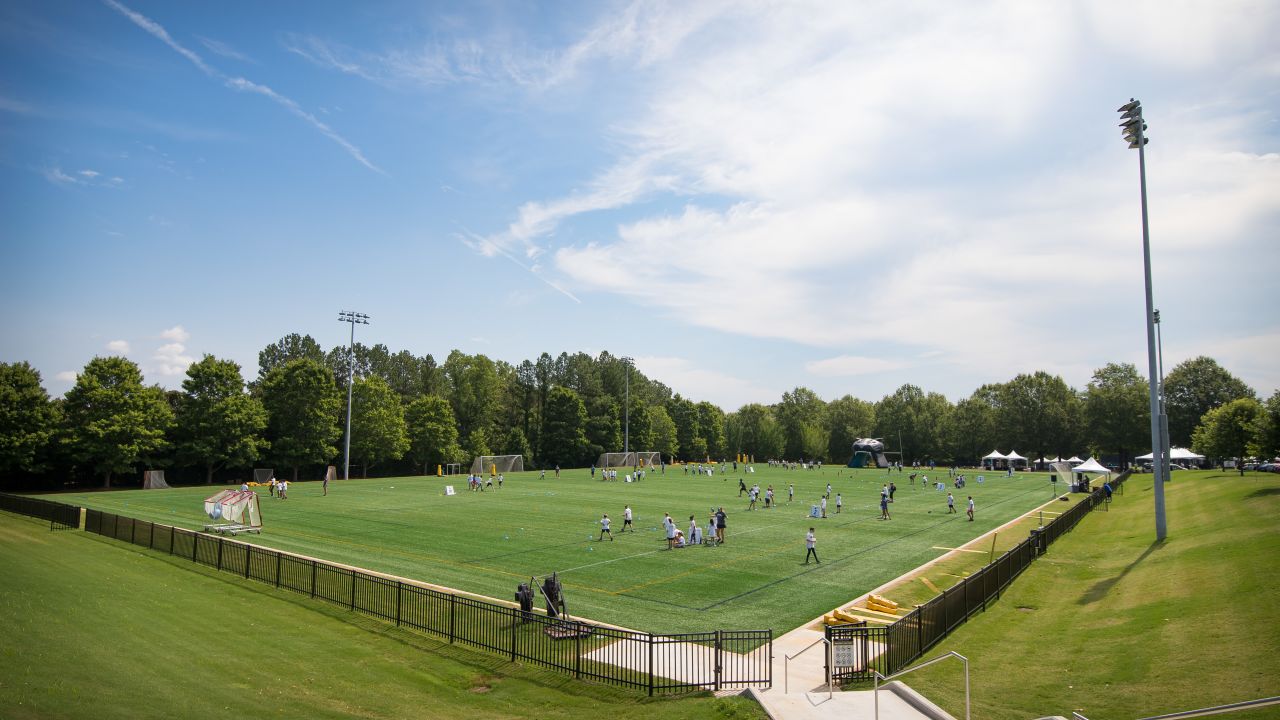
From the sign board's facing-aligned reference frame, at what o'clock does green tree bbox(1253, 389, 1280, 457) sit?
The green tree is roughly at 7 o'clock from the sign board.

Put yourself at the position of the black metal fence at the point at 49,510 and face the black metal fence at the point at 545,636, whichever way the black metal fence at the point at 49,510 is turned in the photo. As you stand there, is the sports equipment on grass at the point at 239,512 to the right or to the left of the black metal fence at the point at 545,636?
left

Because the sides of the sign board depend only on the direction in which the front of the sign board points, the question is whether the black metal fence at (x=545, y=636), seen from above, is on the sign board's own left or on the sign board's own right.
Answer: on the sign board's own right

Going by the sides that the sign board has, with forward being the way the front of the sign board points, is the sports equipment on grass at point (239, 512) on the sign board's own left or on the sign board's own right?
on the sign board's own right

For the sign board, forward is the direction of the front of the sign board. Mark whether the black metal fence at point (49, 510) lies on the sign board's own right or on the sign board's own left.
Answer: on the sign board's own right

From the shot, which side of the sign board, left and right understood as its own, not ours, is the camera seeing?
front
